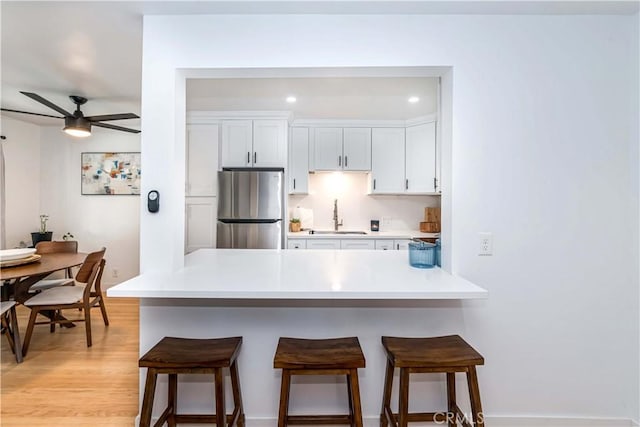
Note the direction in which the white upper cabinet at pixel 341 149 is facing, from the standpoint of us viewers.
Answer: facing the viewer

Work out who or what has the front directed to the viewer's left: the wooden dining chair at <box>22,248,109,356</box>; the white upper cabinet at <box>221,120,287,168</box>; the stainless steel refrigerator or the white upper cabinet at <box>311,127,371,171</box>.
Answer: the wooden dining chair

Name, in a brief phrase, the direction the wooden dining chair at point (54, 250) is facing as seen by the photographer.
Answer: facing the viewer and to the left of the viewer

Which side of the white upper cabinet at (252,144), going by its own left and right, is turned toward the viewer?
front

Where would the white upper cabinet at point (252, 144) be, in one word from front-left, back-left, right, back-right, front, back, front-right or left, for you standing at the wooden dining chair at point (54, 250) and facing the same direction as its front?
left

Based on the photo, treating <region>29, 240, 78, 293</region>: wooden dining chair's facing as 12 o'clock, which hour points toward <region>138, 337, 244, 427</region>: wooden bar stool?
The wooden bar stool is roughly at 10 o'clock from the wooden dining chair.

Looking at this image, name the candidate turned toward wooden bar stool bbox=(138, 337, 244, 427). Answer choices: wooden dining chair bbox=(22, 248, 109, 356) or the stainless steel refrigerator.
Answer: the stainless steel refrigerator

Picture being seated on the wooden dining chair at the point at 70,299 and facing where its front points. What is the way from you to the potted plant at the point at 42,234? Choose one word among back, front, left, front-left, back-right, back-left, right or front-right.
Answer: right

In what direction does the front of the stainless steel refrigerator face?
toward the camera

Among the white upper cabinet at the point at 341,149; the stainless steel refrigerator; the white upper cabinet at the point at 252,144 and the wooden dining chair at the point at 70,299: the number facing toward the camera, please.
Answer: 3

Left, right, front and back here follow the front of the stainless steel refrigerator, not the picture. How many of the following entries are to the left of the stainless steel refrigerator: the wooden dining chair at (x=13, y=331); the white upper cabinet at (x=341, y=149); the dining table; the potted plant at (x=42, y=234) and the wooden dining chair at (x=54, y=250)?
1

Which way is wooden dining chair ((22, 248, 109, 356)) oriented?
to the viewer's left

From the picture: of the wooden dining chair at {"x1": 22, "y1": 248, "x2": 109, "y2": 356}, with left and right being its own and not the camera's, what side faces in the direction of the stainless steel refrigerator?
back

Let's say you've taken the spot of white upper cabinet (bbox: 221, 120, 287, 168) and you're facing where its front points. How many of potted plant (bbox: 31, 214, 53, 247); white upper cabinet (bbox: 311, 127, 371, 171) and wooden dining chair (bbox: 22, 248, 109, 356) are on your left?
1

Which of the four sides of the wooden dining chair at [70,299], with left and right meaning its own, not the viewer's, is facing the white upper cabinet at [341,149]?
back
